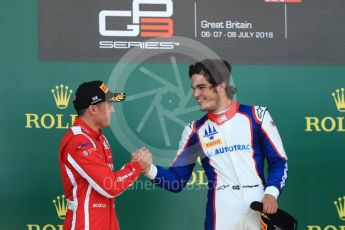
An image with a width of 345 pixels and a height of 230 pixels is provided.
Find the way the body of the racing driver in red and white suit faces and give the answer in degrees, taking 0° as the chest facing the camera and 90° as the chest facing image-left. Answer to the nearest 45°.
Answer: approximately 270°

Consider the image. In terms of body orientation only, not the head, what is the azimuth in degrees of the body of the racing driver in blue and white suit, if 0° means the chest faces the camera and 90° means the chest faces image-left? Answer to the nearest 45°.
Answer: approximately 45°

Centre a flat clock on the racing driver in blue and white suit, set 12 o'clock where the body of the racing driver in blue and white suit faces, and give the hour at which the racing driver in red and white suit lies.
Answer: The racing driver in red and white suit is roughly at 1 o'clock from the racing driver in blue and white suit.

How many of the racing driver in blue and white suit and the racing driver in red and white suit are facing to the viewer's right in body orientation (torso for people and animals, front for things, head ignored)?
1

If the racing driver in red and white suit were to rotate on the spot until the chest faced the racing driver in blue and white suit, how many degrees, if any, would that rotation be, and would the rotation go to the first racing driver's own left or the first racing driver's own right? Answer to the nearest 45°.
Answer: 0° — they already face them

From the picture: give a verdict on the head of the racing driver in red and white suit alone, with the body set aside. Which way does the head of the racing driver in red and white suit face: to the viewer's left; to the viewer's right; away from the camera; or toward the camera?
to the viewer's right

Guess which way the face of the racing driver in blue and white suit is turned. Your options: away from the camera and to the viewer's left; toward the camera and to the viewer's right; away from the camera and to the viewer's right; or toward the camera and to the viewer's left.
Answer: toward the camera and to the viewer's left
